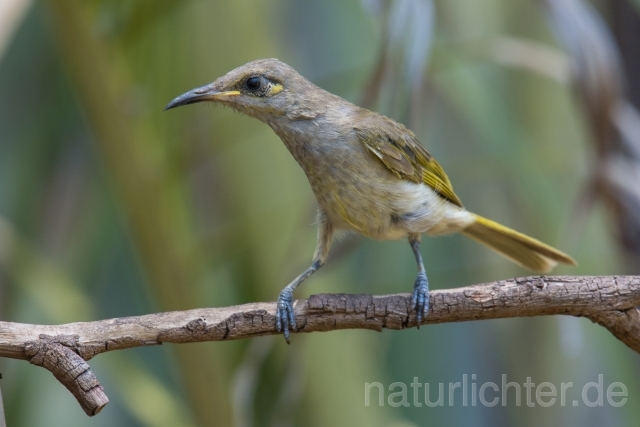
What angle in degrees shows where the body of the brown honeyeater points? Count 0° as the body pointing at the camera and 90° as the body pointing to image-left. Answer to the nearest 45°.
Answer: approximately 90°

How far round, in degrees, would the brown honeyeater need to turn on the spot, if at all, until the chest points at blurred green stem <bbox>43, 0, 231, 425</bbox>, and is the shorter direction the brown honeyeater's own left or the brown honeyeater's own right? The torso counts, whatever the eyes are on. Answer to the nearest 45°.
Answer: approximately 45° to the brown honeyeater's own right
